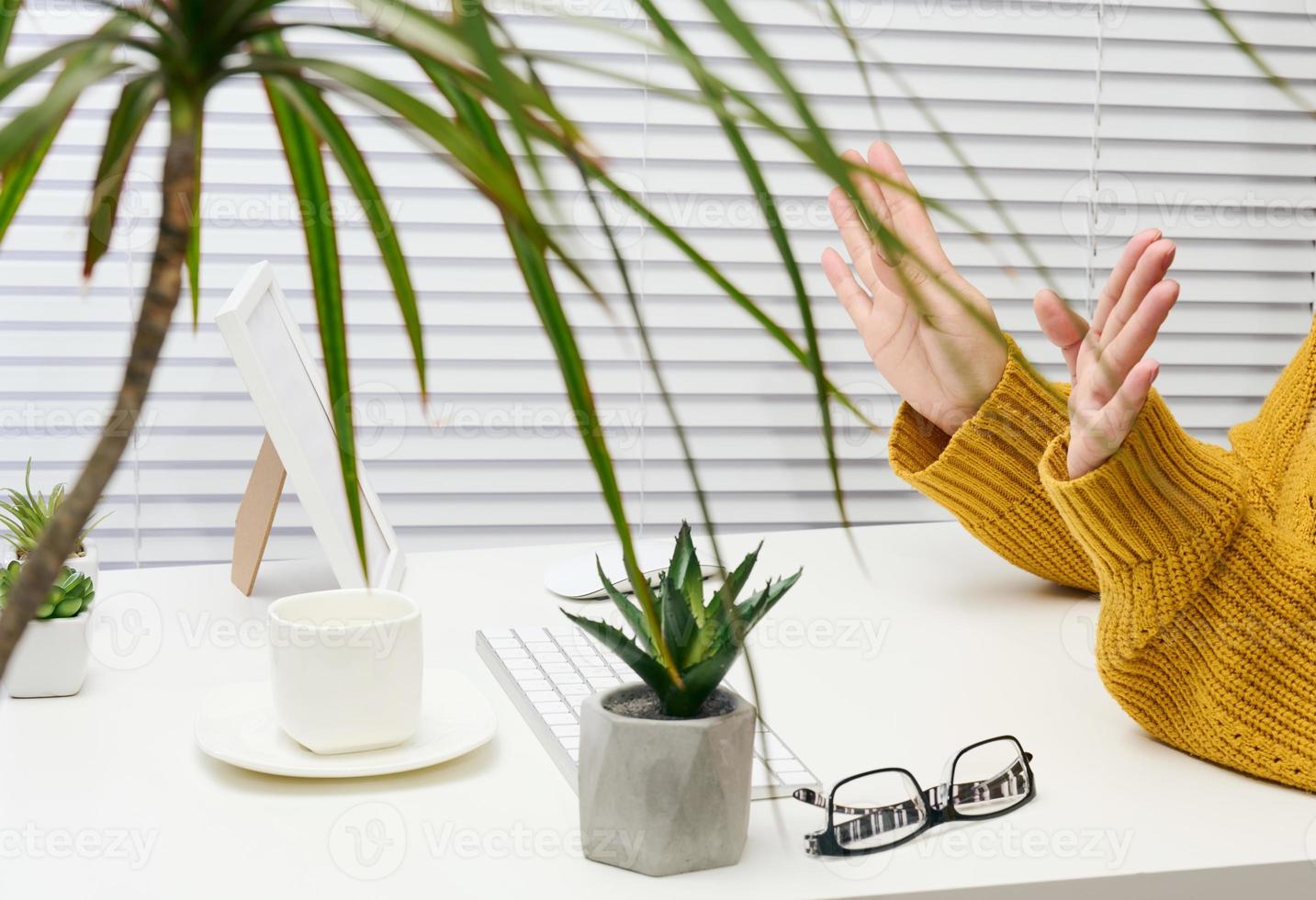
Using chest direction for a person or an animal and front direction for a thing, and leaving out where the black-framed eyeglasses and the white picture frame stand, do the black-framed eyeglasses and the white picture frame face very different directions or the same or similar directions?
same or similar directions

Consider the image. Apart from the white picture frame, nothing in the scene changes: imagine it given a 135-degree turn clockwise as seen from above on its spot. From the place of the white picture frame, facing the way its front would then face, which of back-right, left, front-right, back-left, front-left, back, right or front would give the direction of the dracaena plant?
left

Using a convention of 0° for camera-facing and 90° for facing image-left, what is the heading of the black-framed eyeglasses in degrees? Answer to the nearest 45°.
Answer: approximately 315°

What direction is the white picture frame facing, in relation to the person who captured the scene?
facing the viewer and to the right of the viewer

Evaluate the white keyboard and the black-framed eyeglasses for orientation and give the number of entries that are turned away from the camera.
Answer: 0

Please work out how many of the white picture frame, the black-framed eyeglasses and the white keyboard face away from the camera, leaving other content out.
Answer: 0

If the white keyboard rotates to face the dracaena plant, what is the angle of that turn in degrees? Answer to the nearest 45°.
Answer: approximately 90° to its right
